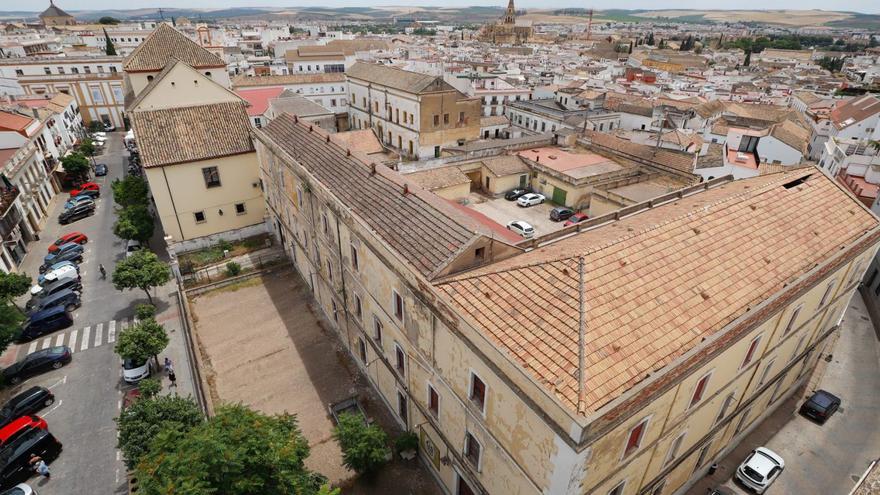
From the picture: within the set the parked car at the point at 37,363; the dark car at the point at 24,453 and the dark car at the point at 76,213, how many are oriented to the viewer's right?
0

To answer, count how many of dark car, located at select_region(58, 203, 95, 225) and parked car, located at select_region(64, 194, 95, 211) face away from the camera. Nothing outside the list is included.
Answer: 0

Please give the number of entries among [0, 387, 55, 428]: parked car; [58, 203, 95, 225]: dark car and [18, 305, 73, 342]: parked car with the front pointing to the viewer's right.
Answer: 0

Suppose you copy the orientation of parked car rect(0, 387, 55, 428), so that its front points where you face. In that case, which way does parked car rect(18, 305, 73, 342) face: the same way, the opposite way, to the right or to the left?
the same way

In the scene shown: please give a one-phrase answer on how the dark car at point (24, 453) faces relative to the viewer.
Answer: facing the viewer and to the left of the viewer

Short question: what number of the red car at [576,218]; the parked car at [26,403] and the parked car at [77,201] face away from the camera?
0

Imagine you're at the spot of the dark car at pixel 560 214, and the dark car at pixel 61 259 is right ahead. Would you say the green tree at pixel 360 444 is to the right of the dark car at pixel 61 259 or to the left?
left

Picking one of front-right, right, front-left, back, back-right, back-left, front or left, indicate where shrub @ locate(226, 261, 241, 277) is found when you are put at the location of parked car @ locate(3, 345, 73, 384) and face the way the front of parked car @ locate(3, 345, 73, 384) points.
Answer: back-left

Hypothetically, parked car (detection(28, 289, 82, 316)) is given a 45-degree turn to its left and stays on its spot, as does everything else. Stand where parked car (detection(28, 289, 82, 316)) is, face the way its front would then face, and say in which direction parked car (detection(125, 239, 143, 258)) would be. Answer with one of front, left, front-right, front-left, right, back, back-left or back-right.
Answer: back-left

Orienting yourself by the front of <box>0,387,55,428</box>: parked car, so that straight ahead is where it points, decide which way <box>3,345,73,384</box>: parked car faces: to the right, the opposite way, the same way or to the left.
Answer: the same way

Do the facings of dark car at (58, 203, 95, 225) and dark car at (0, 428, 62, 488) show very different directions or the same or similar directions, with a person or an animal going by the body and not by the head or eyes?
same or similar directions

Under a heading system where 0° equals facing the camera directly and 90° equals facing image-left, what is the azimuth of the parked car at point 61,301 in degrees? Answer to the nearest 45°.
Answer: approximately 45°

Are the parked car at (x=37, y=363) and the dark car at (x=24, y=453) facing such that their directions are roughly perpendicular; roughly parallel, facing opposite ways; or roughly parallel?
roughly parallel
